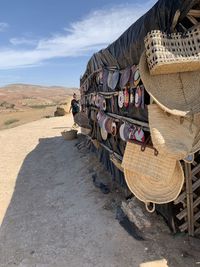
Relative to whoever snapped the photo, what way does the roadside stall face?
facing the viewer and to the left of the viewer
